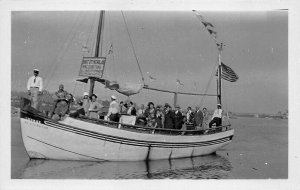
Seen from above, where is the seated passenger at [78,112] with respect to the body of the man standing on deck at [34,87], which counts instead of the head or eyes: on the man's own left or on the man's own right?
on the man's own left

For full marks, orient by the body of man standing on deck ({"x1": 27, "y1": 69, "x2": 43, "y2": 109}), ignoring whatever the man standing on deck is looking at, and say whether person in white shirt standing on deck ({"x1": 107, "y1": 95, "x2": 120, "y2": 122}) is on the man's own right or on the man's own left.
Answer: on the man's own left

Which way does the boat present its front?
to the viewer's left

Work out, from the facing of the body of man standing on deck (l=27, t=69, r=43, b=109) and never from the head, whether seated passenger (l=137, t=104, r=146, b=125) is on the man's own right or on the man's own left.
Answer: on the man's own left

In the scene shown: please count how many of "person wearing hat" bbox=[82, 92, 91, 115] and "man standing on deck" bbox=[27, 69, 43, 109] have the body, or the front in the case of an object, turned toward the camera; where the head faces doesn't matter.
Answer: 2
